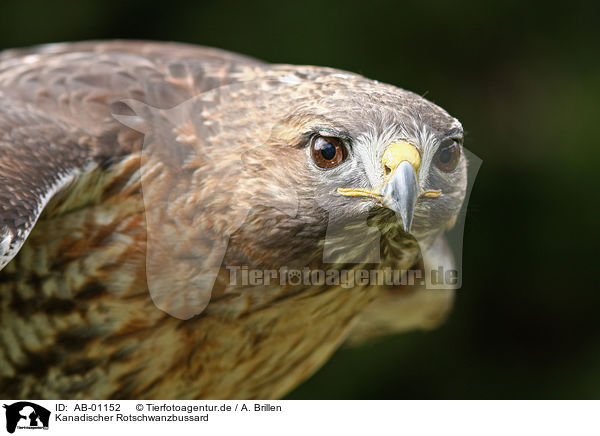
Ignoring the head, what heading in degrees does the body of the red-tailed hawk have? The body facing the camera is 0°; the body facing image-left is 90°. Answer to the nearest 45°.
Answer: approximately 315°
